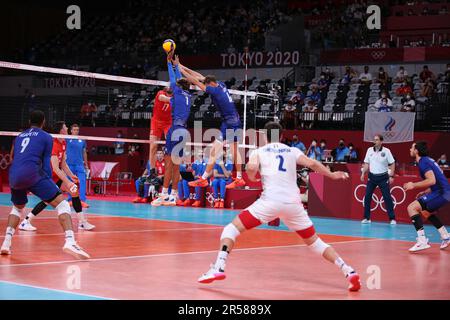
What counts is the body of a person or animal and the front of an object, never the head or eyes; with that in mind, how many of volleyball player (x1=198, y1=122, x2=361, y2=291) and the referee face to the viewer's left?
0

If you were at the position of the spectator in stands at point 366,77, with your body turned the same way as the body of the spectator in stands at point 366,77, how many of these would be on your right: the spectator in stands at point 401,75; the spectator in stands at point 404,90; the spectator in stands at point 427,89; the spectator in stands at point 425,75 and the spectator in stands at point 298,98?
1

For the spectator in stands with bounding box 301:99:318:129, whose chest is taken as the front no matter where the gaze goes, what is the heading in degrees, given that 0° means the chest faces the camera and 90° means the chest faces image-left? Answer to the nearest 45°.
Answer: approximately 45°

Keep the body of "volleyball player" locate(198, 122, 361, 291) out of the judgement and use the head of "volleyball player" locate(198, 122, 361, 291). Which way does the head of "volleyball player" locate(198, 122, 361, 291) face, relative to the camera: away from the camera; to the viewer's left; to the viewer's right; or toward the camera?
away from the camera

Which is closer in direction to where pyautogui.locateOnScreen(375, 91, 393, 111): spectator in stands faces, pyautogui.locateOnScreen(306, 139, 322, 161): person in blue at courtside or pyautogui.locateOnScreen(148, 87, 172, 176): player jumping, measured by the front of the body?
the player jumping

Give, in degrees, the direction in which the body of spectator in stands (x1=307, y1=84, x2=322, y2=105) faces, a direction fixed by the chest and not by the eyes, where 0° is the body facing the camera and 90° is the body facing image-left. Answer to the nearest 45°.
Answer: approximately 45°

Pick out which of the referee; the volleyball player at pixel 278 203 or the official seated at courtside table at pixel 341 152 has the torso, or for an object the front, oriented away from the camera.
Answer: the volleyball player

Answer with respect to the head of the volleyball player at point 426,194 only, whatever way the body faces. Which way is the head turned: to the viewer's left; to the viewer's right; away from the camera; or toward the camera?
to the viewer's left

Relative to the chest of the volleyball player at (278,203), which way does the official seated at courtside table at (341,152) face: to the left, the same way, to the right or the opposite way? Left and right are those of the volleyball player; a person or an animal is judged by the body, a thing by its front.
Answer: the opposite way

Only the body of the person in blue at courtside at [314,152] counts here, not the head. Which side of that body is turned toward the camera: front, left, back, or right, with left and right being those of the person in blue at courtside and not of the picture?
front

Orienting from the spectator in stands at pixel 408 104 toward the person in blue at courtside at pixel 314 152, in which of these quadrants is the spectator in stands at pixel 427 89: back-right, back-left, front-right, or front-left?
back-right

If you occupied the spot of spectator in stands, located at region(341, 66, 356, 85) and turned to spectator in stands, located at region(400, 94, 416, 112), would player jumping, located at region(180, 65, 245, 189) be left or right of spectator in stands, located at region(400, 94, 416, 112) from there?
right

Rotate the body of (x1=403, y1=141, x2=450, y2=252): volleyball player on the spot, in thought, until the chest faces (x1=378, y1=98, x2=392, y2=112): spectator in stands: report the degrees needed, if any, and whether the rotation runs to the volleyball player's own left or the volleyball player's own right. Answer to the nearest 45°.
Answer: approximately 90° to the volleyball player's own right

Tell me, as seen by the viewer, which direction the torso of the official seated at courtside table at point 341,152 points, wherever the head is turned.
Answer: toward the camera
